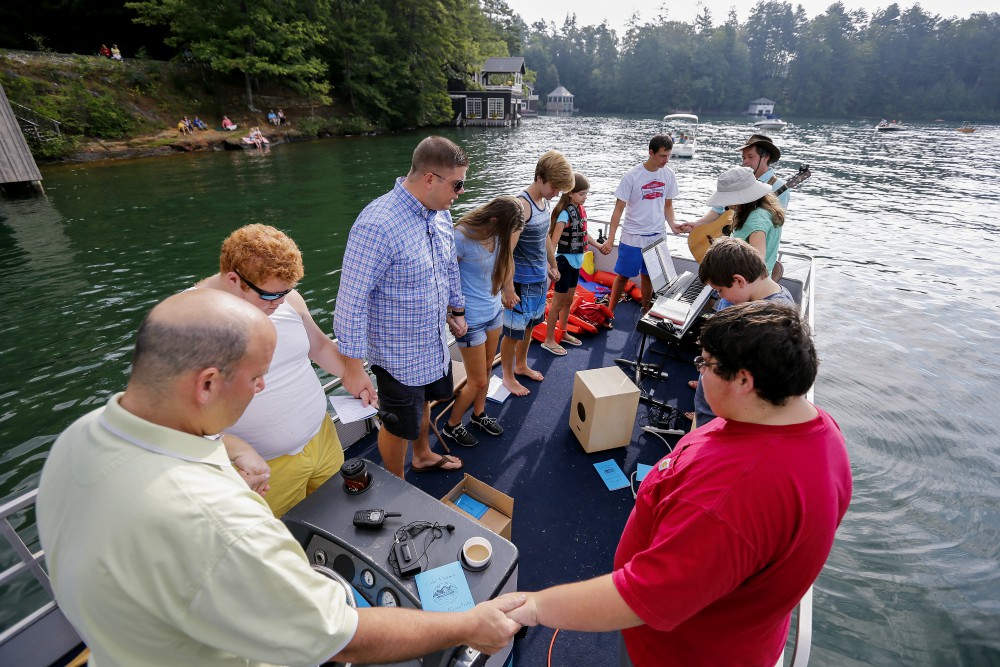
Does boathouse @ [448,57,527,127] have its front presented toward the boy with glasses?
yes

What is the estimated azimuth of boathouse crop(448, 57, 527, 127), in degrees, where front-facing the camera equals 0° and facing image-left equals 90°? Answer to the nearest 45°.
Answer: approximately 0°

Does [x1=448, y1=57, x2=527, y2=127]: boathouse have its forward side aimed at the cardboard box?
yes

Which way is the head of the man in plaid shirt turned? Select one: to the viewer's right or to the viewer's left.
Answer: to the viewer's right

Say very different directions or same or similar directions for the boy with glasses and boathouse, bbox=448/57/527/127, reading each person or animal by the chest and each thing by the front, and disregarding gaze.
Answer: very different directions

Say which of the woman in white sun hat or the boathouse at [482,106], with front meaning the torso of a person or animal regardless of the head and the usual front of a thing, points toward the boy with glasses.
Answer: the boathouse

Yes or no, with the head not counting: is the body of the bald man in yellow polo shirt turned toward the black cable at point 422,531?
yes

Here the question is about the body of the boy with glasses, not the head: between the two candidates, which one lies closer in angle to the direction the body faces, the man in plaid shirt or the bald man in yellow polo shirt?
the man in plaid shirt

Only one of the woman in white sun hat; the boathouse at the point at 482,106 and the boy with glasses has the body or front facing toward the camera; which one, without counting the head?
the boathouse

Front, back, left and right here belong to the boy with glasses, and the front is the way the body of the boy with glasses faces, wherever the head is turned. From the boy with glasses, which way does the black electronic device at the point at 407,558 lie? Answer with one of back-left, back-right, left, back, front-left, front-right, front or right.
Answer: front-left

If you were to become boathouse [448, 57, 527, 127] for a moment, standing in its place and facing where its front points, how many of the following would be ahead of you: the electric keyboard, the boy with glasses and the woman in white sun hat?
3

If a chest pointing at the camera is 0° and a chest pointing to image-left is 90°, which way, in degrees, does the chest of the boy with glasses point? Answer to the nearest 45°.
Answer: approximately 135°

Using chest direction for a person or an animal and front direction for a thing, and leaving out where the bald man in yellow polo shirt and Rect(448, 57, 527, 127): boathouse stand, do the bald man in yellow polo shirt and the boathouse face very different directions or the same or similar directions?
very different directions

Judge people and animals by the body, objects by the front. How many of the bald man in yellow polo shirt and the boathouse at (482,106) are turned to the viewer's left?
0

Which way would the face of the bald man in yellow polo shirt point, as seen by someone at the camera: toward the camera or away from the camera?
away from the camera

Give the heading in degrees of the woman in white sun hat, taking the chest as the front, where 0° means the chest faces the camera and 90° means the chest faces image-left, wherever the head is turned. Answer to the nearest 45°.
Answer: approximately 90°
